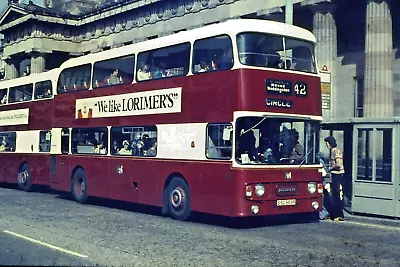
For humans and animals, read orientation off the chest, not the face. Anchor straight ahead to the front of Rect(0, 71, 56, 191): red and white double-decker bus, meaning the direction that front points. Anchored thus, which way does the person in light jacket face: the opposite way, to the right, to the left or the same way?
the opposite way

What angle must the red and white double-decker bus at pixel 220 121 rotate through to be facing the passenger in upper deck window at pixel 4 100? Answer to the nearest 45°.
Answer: approximately 180°

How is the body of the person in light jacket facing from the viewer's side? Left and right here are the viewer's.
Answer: facing to the left of the viewer

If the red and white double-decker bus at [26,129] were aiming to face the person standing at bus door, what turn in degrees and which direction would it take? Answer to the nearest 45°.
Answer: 0° — it already faces them

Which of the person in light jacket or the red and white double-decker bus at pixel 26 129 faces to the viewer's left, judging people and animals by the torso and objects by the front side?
the person in light jacket

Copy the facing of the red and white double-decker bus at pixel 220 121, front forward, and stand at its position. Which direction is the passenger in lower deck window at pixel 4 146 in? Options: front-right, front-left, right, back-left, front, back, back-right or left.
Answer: back

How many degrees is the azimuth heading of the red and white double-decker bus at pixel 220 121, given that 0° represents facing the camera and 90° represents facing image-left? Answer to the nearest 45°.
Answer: approximately 315°
